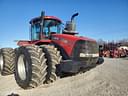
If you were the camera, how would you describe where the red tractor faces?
facing the viewer and to the right of the viewer
